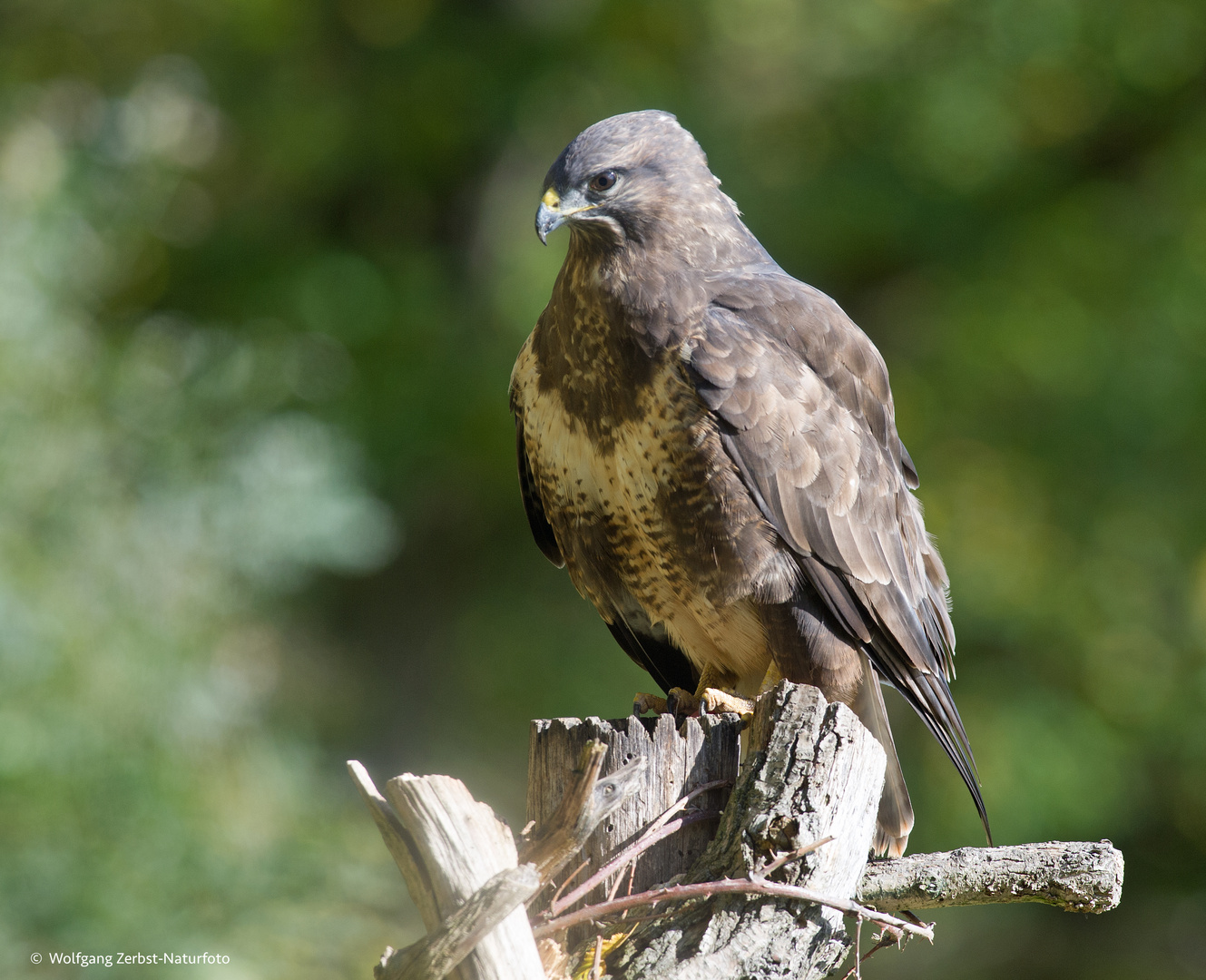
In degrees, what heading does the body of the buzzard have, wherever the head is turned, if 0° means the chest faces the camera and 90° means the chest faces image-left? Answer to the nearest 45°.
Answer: approximately 45°

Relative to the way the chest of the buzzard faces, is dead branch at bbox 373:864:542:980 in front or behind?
in front
